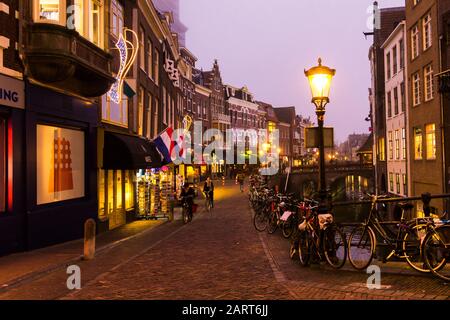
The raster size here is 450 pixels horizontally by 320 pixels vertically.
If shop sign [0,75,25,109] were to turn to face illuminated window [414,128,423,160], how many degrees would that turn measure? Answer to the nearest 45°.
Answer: approximately 45° to its left

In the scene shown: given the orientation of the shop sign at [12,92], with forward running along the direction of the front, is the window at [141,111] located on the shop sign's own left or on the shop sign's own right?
on the shop sign's own left

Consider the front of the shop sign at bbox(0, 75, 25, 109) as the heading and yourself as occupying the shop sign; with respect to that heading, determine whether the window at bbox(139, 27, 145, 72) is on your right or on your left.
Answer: on your left

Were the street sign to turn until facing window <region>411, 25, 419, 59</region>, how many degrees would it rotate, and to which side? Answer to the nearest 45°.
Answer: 0° — it already faces it

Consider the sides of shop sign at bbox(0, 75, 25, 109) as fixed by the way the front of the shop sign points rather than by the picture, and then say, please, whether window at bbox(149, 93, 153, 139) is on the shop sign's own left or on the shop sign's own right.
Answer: on the shop sign's own left
